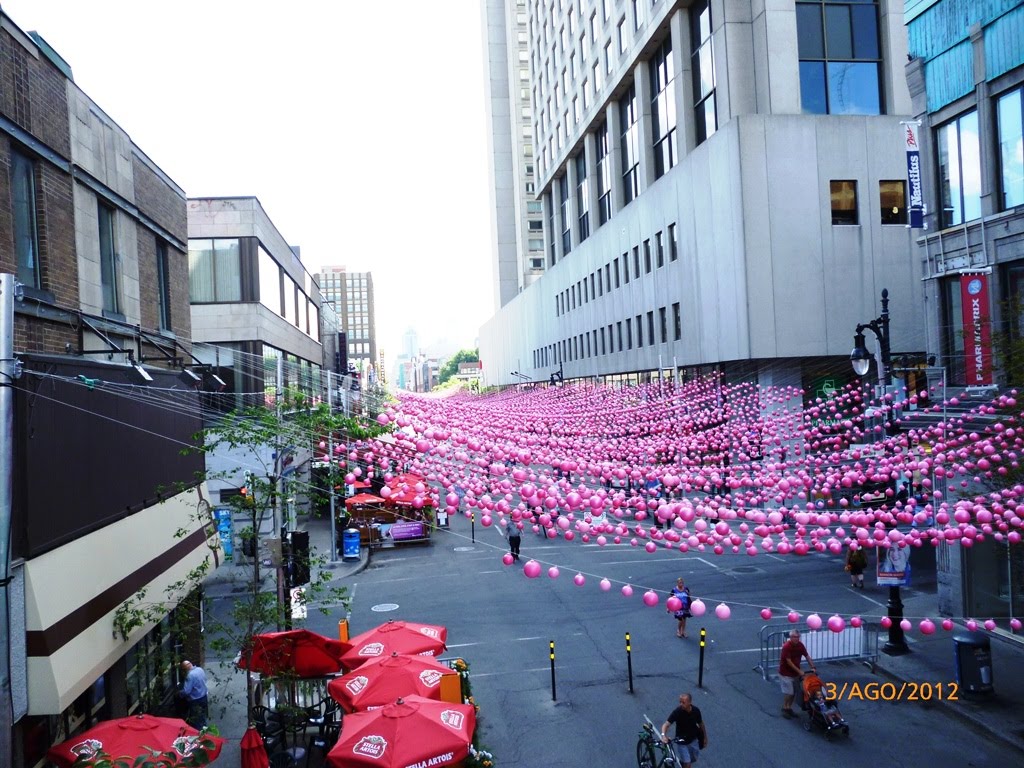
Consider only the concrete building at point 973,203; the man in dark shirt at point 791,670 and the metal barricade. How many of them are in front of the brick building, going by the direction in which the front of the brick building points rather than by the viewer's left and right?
3

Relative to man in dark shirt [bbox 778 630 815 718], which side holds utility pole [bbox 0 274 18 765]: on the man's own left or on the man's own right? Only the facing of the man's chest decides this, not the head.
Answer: on the man's own right

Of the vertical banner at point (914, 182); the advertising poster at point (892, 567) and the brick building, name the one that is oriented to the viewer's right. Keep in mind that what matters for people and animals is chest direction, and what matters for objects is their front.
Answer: the brick building

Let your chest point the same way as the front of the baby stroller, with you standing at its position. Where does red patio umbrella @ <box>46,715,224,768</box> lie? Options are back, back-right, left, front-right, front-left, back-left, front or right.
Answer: right

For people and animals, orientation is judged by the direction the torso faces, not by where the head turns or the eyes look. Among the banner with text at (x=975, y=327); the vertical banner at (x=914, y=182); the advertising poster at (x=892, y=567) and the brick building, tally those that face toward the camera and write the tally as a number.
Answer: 3

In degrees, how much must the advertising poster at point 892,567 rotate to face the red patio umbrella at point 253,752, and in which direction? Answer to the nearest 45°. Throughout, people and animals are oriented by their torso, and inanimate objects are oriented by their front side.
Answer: approximately 45° to its right

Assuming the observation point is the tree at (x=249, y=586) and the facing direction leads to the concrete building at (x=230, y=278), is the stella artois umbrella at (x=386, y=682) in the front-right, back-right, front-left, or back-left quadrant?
back-right

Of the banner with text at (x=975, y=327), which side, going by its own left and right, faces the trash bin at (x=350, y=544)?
right

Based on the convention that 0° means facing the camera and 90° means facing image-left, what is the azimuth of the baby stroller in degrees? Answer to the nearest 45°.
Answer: approximately 315°

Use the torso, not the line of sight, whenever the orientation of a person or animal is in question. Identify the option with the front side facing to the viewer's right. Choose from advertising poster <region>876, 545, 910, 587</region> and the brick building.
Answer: the brick building

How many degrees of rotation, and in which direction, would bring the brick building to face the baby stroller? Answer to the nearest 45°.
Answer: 0° — it already faces it

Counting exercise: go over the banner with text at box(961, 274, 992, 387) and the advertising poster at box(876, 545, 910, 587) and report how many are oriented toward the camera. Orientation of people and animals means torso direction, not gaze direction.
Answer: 2

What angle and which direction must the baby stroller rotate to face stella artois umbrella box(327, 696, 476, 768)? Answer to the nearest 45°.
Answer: approximately 90° to its right

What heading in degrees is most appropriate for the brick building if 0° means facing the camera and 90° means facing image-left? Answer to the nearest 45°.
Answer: approximately 270°
